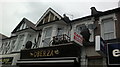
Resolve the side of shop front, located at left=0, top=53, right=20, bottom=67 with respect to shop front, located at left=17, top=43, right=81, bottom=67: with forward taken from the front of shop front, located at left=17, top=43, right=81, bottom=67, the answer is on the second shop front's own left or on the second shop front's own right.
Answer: on the second shop front's own right

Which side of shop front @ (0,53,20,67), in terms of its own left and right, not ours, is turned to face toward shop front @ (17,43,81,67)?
left

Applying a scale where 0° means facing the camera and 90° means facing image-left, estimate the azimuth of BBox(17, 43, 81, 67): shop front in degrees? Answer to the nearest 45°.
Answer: approximately 45°

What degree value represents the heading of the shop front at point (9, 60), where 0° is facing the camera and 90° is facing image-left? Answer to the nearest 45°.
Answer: approximately 45°
